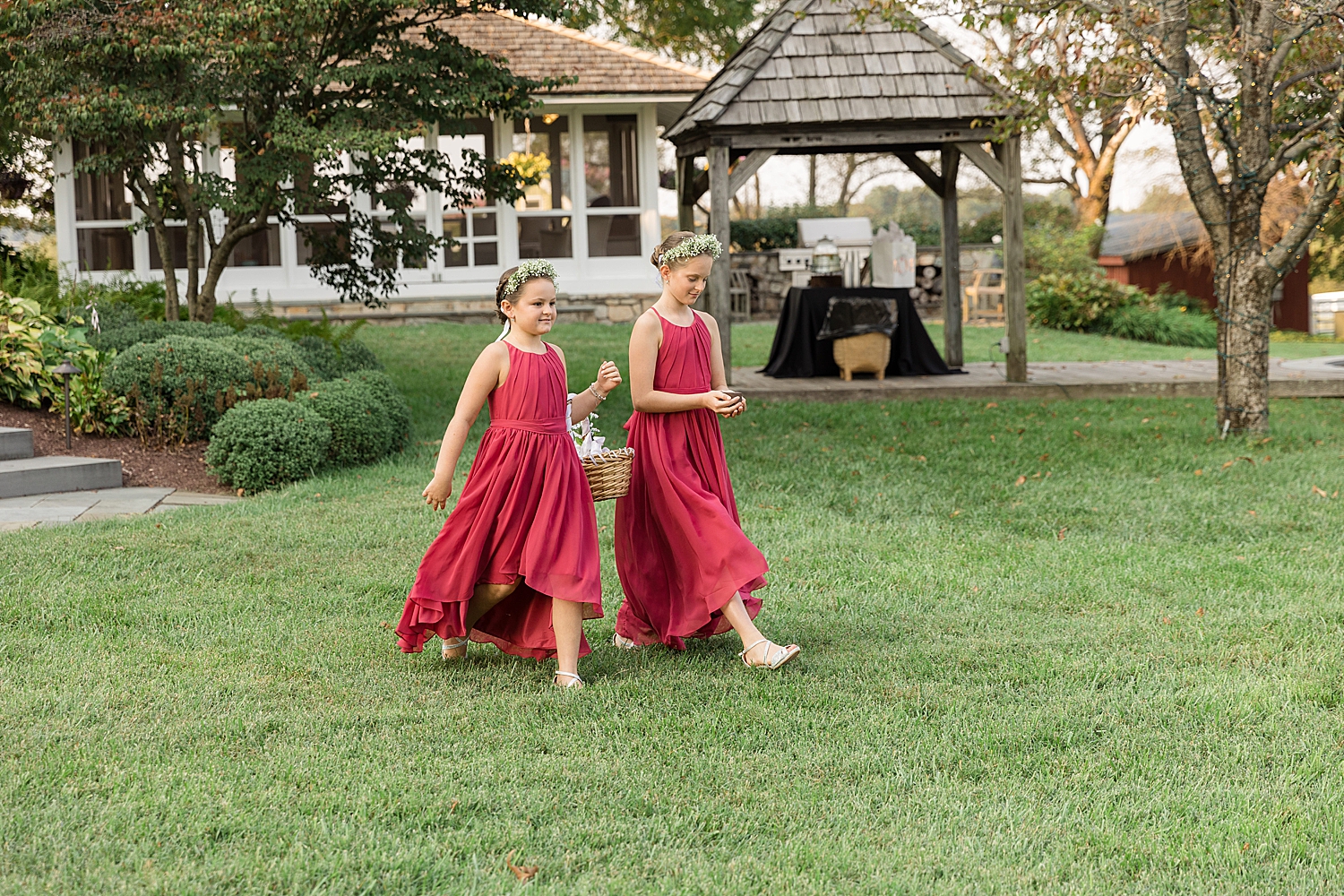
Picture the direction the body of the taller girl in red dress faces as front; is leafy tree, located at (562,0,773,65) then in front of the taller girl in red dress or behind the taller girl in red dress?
behind

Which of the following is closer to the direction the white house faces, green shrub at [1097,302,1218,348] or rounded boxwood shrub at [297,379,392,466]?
the rounded boxwood shrub

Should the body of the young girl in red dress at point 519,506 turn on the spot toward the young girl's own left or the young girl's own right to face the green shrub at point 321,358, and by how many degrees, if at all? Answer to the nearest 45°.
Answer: approximately 135° to the young girl's own left

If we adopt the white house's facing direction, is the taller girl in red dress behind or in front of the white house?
in front

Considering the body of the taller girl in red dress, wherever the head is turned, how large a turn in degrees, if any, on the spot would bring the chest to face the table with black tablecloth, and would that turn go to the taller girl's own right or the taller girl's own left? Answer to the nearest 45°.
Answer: approximately 135° to the taller girl's own left

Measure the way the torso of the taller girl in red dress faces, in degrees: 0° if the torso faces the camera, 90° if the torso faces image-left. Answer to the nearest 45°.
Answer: approximately 315°

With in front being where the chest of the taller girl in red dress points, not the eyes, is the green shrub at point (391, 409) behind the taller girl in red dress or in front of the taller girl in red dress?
behind

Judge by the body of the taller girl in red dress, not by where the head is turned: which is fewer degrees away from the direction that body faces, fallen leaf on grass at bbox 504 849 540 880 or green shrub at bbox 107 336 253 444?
the fallen leaf on grass

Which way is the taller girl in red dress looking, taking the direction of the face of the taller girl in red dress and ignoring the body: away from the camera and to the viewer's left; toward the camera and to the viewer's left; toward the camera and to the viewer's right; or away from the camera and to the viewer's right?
toward the camera and to the viewer's right

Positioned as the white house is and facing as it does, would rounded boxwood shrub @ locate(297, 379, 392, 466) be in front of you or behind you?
in front

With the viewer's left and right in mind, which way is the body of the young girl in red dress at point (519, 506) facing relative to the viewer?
facing the viewer and to the right of the viewer

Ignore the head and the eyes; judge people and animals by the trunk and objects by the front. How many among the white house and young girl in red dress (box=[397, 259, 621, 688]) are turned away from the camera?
0
